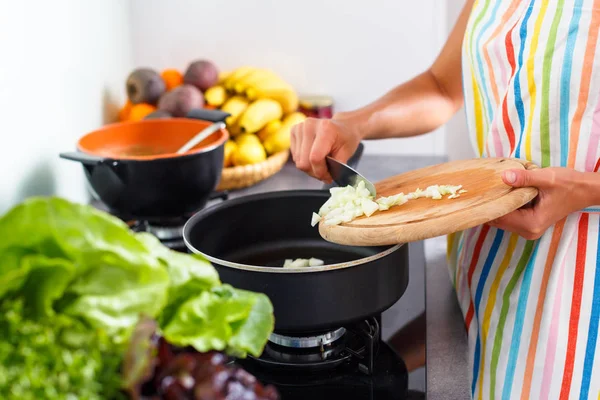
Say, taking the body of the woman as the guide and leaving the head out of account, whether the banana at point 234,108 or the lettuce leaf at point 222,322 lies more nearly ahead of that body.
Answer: the lettuce leaf

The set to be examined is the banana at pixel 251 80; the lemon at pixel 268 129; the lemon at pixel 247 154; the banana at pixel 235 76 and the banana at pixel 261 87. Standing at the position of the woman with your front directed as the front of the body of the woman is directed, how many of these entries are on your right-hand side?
5

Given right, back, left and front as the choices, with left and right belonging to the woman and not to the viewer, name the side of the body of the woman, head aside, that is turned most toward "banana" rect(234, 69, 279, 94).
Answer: right

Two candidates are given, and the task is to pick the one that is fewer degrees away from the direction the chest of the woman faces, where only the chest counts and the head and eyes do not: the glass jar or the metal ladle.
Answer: the metal ladle

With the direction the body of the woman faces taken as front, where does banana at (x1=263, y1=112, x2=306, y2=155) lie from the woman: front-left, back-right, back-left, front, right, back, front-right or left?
right

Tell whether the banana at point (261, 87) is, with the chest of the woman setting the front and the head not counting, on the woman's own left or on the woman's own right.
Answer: on the woman's own right

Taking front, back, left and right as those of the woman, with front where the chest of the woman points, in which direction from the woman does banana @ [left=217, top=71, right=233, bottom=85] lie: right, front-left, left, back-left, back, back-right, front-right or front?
right

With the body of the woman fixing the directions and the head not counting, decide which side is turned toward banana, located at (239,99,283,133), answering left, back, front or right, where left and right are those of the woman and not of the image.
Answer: right

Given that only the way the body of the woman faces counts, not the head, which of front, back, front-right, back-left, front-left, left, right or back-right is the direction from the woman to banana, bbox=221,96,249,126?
right

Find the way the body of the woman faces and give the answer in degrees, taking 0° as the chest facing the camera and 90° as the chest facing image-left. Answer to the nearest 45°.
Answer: approximately 45°

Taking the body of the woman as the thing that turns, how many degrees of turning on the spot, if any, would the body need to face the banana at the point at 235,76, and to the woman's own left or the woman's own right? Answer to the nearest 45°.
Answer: approximately 90° to the woman's own right

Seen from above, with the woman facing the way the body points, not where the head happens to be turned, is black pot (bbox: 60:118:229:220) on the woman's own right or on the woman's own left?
on the woman's own right

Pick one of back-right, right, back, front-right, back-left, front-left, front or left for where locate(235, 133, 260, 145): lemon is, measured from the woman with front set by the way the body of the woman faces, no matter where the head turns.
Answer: right

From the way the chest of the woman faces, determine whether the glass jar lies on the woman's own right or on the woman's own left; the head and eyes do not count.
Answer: on the woman's own right

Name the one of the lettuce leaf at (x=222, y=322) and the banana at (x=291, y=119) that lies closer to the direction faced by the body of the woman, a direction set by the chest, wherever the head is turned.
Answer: the lettuce leaf
